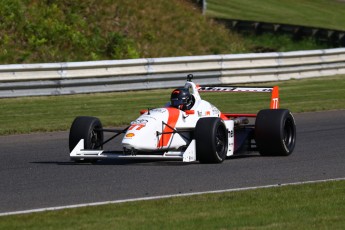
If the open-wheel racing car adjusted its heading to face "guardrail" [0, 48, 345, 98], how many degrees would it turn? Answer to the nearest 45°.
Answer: approximately 135° to its right

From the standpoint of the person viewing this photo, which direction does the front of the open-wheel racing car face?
facing the viewer and to the left of the viewer
